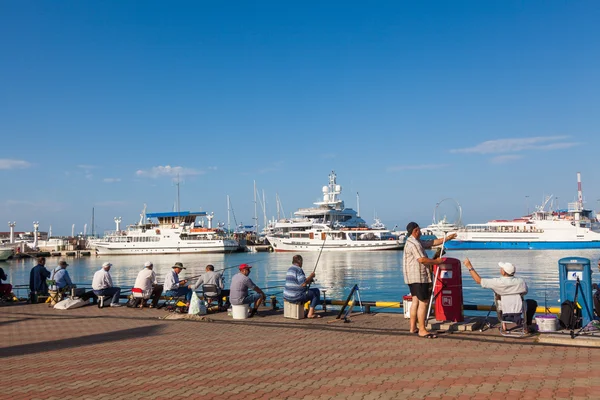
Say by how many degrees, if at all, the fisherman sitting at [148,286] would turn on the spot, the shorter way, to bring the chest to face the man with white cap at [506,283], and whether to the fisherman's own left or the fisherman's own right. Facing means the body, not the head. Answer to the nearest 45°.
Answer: approximately 90° to the fisherman's own right

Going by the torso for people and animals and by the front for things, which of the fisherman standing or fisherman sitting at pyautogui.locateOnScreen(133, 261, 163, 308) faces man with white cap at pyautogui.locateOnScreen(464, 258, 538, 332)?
the fisherman standing

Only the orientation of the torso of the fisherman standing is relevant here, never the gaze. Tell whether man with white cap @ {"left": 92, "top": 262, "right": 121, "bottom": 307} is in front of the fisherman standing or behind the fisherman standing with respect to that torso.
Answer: behind

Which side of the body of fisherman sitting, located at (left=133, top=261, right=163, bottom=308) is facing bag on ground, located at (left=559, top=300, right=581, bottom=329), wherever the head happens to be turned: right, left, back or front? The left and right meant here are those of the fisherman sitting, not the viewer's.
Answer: right

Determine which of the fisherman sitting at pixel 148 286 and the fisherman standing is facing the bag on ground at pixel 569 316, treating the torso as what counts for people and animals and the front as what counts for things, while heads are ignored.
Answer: the fisherman standing

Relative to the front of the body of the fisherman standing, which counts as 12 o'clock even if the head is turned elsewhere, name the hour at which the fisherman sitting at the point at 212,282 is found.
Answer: The fisherman sitting is roughly at 7 o'clock from the fisherman standing.

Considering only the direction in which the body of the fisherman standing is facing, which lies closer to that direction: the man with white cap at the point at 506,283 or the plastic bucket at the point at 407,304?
the man with white cap

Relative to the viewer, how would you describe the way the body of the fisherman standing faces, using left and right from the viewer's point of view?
facing to the right of the viewer

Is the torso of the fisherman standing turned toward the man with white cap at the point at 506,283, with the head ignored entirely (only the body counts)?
yes

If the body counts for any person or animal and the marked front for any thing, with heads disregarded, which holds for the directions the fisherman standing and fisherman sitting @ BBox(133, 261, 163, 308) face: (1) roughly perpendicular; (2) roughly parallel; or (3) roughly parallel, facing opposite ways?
roughly perpendicular

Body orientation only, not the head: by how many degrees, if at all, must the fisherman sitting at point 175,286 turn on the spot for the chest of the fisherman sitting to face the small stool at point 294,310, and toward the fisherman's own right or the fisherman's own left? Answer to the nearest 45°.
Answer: approximately 45° to the fisherman's own right
